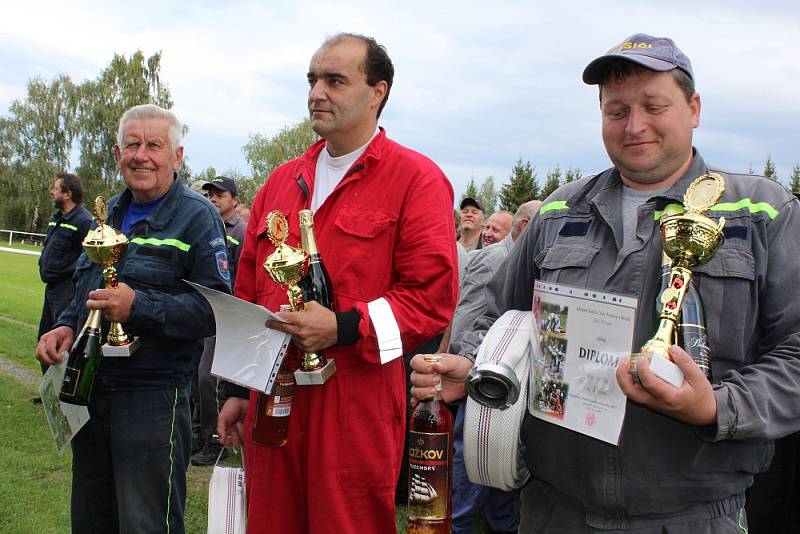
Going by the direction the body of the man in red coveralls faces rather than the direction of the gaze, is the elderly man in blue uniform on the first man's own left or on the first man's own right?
on the first man's own right

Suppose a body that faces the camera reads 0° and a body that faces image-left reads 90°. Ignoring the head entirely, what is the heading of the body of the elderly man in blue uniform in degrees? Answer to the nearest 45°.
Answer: approximately 45°

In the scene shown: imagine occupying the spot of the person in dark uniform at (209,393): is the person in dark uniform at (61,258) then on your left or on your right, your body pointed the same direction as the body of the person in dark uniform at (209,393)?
on your right

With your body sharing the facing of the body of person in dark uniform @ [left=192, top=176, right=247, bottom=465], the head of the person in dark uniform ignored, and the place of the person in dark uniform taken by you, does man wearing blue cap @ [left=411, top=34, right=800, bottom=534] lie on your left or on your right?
on your left

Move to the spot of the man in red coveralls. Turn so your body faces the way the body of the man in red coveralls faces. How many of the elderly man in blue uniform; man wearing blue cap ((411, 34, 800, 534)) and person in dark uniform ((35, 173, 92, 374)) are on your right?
2

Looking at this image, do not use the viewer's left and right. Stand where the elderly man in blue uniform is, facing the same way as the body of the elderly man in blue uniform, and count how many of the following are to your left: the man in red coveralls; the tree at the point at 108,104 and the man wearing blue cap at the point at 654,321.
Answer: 2

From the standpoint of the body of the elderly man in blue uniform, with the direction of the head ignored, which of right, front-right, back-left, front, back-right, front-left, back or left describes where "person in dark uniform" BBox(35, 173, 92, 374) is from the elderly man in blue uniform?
back-right

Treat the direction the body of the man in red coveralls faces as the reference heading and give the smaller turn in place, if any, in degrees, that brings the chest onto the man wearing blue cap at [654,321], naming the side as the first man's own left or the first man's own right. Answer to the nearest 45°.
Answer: approximately 90° to the first man's own left

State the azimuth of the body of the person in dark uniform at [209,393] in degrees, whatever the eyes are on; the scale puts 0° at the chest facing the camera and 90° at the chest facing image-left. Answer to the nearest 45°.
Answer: approximately 45°
